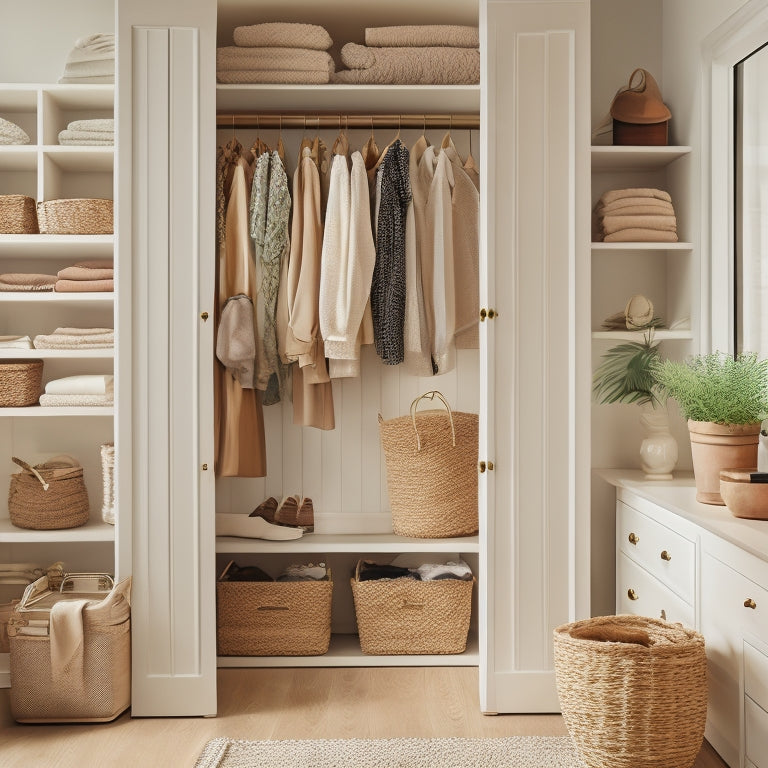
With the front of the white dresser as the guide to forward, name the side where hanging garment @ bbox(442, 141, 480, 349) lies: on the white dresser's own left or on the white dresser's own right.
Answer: on the white dresser's own right

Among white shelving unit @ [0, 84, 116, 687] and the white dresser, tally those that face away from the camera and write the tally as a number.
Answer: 0

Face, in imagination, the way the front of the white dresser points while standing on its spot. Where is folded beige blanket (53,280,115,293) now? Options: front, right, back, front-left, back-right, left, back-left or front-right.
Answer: front-right

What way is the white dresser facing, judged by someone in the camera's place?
facing the viewer and to the left of the viewer

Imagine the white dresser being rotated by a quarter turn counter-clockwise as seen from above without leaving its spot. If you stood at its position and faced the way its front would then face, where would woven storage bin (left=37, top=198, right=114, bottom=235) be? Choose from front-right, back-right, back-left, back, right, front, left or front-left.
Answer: back-right

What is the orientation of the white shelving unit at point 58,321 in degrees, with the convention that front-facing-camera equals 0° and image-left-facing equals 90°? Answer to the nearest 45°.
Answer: approximately 0°

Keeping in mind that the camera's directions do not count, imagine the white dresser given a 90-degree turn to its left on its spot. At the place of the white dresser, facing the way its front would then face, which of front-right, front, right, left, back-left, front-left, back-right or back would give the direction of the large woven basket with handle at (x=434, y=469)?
back

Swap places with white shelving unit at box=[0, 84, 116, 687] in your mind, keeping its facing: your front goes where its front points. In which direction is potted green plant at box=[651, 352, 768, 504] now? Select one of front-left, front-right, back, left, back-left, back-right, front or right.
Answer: front-left
